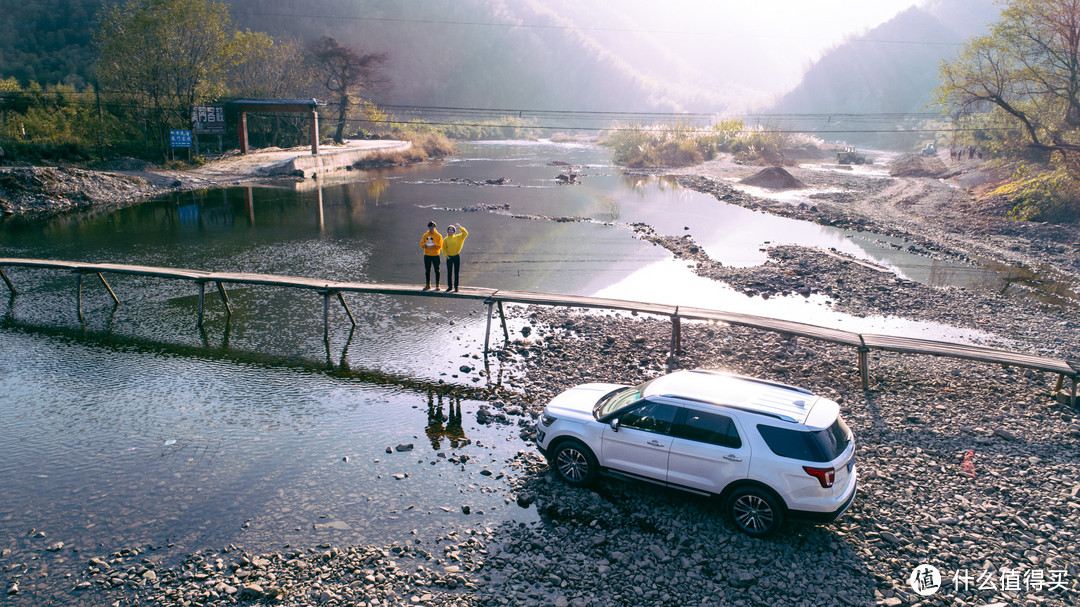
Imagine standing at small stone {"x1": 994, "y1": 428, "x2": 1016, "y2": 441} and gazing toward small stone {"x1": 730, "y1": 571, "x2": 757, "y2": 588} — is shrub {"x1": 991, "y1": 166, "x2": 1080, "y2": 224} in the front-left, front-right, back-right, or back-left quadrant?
back-right

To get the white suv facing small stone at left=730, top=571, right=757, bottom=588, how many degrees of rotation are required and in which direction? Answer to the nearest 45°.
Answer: approximately 135° to its left

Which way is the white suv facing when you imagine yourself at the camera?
facing away from the viewer and to the left of the viewer

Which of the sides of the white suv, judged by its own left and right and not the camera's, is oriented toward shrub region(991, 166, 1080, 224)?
right
